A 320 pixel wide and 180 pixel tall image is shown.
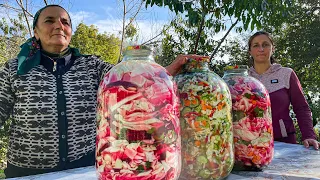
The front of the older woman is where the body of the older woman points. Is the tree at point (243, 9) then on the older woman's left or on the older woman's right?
on the older woman's left

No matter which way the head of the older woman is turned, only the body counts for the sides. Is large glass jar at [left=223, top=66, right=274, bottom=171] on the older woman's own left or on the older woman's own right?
on the older woman's own left

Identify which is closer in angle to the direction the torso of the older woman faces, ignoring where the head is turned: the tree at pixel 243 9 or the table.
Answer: the table

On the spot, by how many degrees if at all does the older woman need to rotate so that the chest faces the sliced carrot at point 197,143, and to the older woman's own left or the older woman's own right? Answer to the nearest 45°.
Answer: approximately 45° to the older woman's own left

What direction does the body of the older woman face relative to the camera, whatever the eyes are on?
toward the camera

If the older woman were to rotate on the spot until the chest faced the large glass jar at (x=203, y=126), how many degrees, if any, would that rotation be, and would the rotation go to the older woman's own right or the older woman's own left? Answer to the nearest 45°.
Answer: approximately 45° to the older woman's own left
